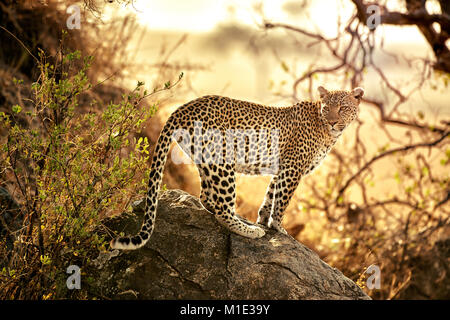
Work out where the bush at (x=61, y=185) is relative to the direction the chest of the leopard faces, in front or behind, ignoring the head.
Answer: behind

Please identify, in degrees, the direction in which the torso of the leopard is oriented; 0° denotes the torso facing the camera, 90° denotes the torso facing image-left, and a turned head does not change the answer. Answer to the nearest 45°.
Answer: approximately 270°
